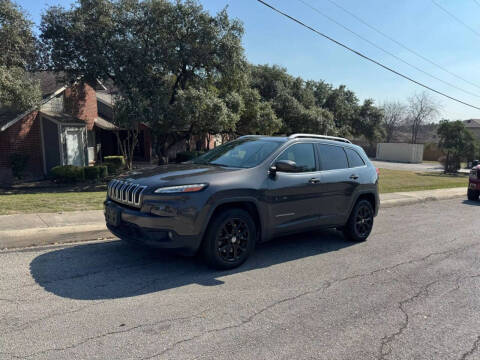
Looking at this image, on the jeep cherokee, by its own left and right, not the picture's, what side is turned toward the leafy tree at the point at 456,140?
back

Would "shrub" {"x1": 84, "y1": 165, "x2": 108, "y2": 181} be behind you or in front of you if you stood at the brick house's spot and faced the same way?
in front

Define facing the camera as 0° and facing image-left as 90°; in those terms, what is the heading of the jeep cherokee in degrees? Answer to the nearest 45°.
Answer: approximately 45°

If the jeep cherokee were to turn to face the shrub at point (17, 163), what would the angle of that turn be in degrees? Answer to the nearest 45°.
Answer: approximately 90° to its right

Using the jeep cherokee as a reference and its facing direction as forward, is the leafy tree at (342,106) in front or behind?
behind

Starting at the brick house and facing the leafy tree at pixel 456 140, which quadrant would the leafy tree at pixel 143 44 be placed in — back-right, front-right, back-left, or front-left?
front-right

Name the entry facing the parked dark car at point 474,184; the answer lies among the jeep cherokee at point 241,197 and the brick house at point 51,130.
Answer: the brick house

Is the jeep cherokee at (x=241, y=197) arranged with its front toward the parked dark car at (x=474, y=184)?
no

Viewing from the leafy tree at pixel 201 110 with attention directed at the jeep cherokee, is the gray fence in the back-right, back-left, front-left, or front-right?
back-left

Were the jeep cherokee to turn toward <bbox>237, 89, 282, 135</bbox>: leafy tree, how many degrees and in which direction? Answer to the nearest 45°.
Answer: approximately 135° to its right

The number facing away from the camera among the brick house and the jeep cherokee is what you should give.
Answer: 0
